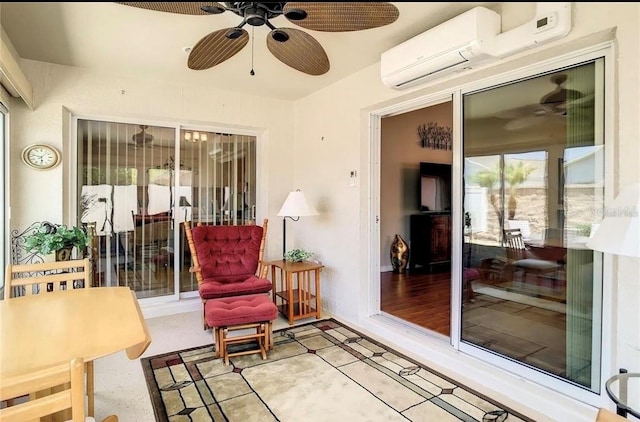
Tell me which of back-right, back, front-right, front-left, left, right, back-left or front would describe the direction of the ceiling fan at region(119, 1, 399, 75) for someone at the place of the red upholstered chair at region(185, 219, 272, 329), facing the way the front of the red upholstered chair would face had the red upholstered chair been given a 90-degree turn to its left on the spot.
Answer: right

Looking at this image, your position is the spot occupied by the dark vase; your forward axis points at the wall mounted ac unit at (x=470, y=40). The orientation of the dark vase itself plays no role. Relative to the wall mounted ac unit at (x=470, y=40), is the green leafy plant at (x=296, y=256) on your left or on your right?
right

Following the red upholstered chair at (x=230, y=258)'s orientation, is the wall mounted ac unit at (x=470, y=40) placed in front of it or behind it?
in front

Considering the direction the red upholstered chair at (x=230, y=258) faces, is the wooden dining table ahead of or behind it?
ahead

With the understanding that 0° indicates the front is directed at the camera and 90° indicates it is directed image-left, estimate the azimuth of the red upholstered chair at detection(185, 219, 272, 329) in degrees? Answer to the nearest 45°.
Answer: approximately 0°

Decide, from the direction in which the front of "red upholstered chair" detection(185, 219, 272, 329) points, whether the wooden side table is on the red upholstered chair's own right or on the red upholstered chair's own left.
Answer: on the red upholstered chair's own left

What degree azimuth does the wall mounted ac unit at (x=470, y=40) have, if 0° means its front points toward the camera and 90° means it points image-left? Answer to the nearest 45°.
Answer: approximately 45°

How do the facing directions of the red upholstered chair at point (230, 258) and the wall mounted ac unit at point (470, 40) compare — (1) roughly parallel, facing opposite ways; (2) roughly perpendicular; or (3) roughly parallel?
roughly perpendicular

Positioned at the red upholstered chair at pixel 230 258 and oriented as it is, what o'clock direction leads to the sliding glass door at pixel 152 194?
The sliding glass door is roughly at 4 o'clock from the red upholstered chair.

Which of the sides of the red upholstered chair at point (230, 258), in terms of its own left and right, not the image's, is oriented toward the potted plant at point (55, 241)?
right

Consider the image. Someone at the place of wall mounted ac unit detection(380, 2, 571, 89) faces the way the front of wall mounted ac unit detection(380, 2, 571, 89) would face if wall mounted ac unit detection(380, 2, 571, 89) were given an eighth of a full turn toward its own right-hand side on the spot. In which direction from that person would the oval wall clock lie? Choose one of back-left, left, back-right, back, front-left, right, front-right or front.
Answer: front

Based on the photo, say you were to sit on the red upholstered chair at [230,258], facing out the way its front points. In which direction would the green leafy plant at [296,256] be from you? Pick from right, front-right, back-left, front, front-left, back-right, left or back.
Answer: left

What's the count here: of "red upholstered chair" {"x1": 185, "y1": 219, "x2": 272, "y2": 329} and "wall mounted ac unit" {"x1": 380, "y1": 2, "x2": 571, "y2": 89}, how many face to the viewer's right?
0

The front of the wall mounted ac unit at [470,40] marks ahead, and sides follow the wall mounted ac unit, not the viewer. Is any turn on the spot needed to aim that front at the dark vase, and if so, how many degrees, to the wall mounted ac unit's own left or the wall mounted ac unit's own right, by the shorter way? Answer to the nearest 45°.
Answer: approximately 135° to the wall mounted ac unit's own right

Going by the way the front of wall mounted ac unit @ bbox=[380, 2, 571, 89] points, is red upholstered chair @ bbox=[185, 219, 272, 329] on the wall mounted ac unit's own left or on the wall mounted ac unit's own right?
on the wall mounted ac unit's own right

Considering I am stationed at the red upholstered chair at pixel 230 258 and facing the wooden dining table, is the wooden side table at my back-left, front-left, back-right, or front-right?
back-left

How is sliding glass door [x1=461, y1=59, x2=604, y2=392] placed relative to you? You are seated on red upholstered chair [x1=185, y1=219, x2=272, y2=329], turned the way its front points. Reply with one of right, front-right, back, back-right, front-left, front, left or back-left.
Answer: front-left
